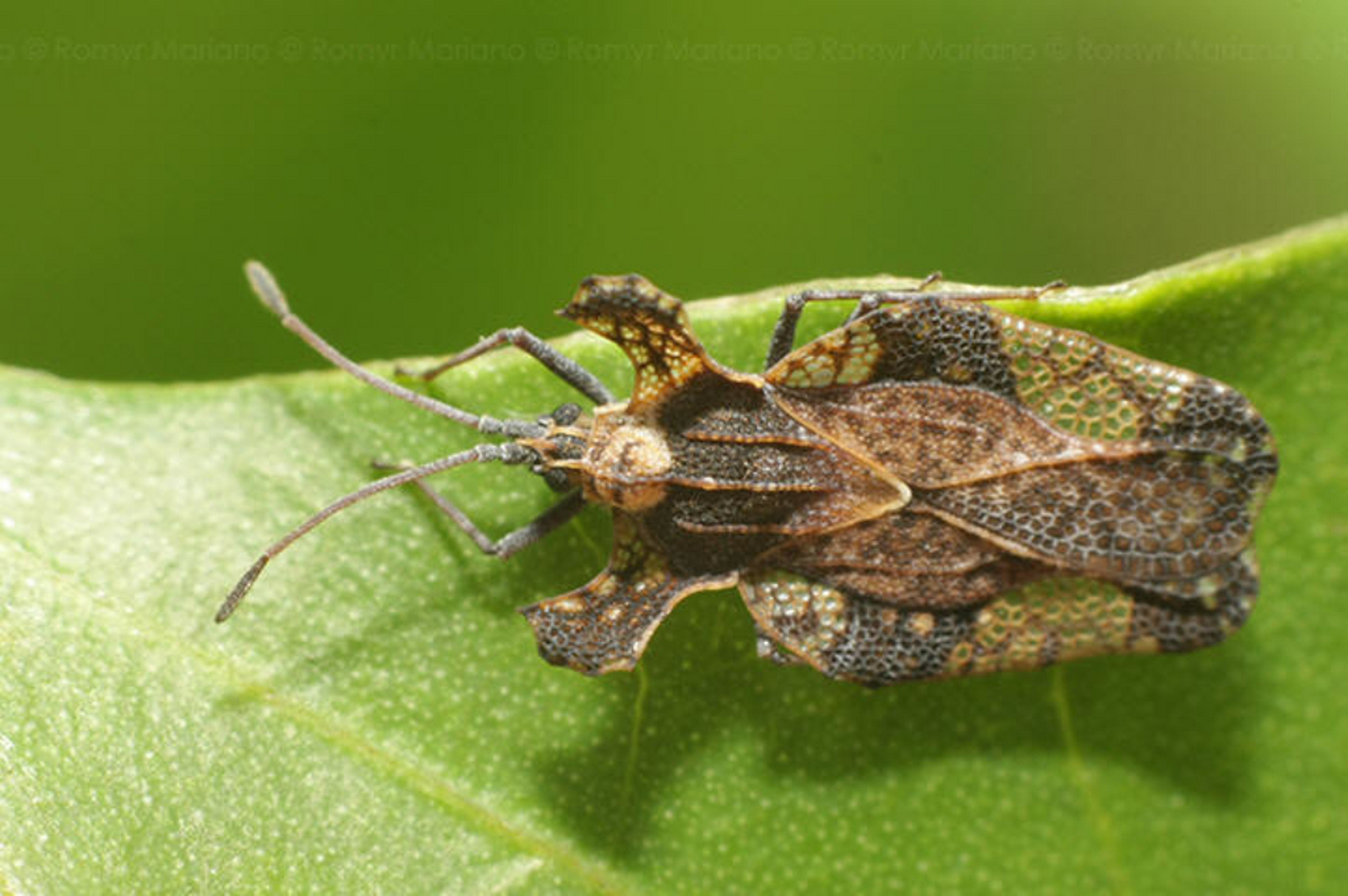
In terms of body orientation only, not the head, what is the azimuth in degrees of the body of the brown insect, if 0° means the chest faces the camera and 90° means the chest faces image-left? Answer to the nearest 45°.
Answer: approximately 90°
